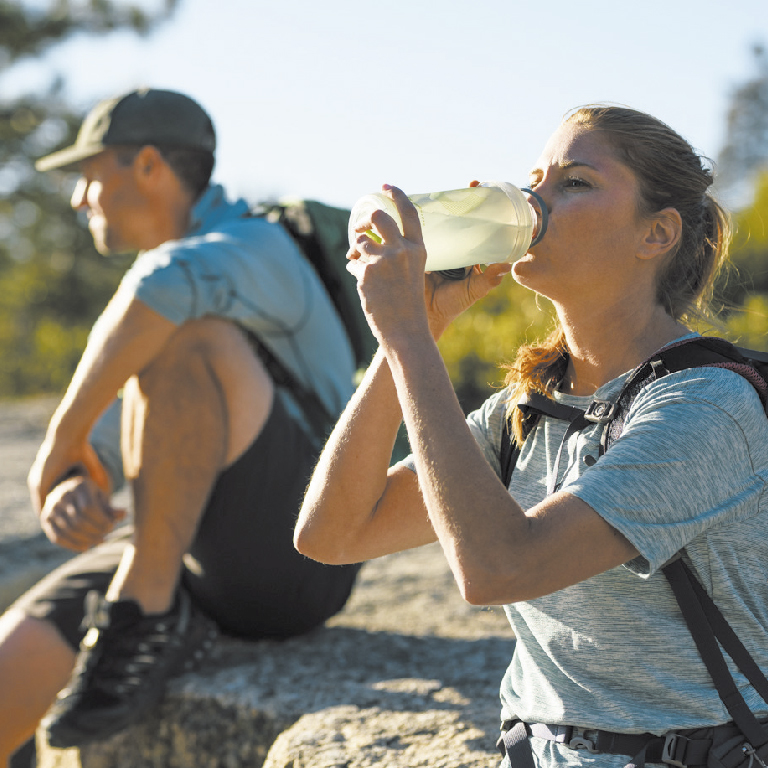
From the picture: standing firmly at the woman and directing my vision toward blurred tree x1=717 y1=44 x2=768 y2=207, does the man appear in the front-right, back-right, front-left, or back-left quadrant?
front-left

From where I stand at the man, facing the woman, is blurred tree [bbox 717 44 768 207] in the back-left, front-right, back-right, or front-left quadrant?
back-left

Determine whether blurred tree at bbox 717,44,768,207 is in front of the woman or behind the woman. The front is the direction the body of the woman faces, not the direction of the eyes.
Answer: behind

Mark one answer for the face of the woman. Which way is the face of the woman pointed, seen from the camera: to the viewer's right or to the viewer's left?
to the viewer's left

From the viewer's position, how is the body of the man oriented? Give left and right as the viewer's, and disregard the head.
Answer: facing to the left of the viewer

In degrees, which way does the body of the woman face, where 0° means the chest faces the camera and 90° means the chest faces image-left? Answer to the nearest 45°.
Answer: approximately 45°

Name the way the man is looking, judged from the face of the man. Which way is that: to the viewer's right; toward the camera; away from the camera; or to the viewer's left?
to the viewer's left

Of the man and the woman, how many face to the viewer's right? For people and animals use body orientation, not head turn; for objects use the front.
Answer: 0

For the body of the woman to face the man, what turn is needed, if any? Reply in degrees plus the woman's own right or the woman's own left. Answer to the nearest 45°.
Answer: approximately 90° to the woman's own right
